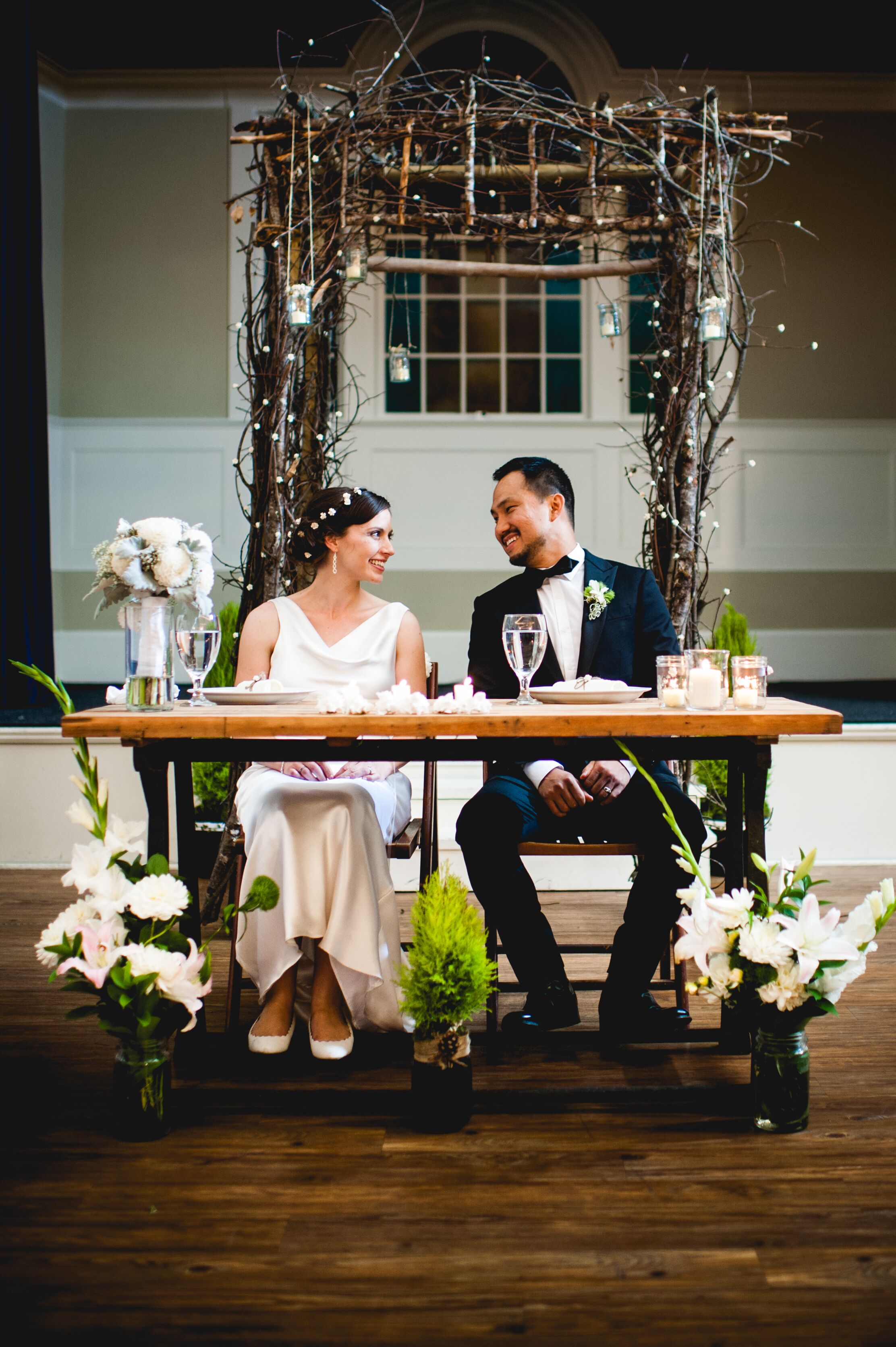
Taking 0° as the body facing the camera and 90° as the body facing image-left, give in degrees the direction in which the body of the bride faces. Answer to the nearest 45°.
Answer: approximately 0°

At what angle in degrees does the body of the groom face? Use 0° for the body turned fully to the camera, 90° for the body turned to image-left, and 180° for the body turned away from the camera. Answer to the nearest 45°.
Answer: approximately 0°

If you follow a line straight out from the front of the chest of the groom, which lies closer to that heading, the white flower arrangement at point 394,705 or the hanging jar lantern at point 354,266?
the white flower arrangement

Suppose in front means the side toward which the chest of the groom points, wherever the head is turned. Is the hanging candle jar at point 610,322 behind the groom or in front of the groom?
behind

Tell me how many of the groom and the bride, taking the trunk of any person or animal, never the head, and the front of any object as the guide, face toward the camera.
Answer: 2

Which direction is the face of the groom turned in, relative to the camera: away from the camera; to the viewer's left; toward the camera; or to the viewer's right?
to the viewer's left
